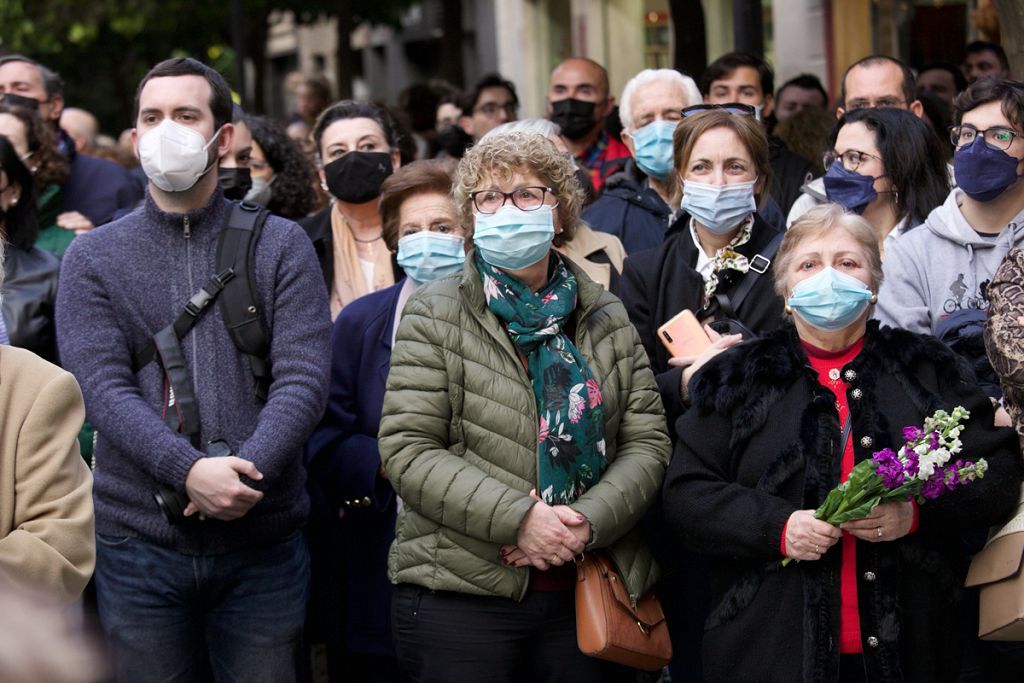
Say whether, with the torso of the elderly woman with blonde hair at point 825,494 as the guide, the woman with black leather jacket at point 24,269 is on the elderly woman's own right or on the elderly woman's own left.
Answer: on the elderly woman's own right

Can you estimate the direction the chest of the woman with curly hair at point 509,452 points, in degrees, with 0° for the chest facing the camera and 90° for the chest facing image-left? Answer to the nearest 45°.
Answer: approximately 0°

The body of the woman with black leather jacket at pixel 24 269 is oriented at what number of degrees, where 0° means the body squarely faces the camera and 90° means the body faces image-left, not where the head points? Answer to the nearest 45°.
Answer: approximately 45°

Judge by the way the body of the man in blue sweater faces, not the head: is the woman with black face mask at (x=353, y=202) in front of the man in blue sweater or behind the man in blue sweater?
behind

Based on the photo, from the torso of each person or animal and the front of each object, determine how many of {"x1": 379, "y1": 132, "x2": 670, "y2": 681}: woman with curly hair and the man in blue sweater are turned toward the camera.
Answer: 2

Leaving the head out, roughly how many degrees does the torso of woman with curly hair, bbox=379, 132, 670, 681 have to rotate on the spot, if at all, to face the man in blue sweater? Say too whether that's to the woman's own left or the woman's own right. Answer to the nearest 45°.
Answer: approximately 90° to the woman's own right

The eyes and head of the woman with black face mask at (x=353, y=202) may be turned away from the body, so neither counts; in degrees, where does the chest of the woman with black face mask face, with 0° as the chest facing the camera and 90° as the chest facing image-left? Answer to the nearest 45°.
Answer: approximately 0°

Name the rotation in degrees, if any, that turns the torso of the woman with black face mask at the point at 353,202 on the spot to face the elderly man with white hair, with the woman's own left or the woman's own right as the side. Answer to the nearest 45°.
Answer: approximately 90° to the woman's own left

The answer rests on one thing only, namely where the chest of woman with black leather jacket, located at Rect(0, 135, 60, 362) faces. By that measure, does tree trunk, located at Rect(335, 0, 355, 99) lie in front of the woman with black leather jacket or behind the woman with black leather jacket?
behind

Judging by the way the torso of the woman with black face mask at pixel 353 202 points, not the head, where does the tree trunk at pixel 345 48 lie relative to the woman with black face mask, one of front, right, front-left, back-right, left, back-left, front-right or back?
back
